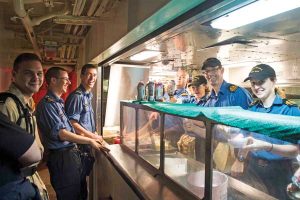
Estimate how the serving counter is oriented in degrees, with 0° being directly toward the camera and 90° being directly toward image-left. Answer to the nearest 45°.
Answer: approximately 45°

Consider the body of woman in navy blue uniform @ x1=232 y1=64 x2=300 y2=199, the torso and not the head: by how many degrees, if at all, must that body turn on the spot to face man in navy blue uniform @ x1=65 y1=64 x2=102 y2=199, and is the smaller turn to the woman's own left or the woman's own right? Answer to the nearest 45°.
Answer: approximately 90° to the woman's own right

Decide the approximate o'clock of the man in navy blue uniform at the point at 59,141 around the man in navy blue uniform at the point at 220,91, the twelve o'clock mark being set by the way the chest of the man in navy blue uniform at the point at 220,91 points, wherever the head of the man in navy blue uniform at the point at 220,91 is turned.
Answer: the man in navy blue uniform at the point at 59,141 is roughly at 1 o'clock from the man in navy blue uniform at the point at 220,91.

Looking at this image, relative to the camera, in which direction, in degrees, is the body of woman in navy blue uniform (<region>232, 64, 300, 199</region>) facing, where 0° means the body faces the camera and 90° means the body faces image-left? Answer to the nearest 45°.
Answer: approximately 45°

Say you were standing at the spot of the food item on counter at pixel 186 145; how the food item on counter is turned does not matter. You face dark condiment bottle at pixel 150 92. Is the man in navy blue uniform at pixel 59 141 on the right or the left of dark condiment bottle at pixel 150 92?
left

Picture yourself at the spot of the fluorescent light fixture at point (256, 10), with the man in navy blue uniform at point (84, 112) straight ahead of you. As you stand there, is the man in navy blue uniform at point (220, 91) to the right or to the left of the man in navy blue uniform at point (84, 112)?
right

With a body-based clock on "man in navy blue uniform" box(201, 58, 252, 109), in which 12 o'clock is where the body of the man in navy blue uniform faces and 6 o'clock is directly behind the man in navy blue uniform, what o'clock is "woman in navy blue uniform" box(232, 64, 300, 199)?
The woman in navy blue uniform is roughly at 10 o'clock from the man in navy blue uniform.

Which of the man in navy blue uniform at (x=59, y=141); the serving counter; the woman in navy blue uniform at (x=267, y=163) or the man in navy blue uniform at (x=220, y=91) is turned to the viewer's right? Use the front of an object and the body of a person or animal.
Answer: the man in navy blue uniform at (x=59, y=141)

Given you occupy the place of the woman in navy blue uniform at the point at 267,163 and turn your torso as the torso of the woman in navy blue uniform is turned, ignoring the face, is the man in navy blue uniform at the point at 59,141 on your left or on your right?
on your right

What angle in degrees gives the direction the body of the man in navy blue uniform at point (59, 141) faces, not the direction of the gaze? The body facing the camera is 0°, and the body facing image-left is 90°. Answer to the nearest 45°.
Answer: approximately 270°
